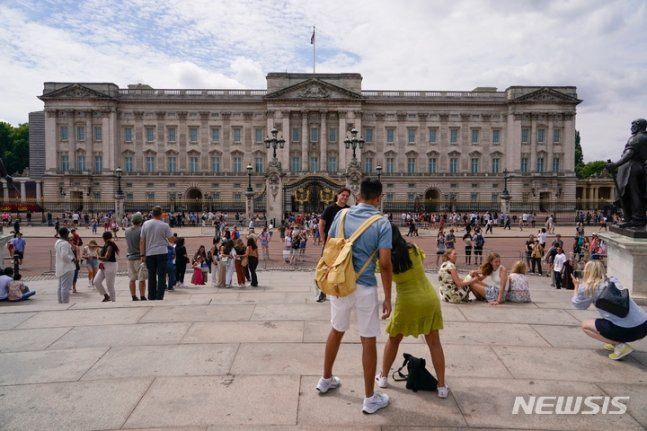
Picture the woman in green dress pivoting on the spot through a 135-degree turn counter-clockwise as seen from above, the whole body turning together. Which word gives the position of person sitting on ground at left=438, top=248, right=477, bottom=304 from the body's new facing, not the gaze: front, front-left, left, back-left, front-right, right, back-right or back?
back-right

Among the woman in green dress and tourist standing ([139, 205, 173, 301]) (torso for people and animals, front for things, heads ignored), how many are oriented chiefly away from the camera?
2

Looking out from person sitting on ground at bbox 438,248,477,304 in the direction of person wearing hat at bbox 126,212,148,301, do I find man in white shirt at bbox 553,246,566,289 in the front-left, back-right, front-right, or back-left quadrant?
back-right

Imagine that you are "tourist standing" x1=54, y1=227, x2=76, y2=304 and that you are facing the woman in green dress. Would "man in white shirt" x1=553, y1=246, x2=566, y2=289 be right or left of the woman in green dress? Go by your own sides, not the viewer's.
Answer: left

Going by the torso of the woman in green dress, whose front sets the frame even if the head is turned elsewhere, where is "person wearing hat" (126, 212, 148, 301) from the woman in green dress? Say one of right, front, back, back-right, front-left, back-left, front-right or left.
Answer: front-left

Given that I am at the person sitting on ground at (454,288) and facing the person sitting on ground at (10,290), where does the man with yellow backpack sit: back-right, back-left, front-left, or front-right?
front-left

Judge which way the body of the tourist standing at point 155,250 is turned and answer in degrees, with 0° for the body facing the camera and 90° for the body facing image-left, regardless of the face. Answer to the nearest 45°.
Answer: approximately 180°
